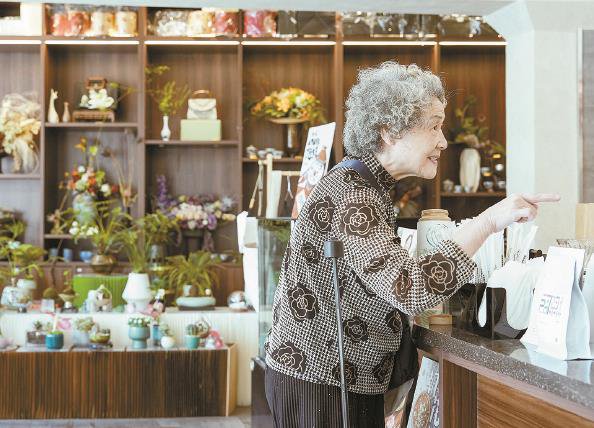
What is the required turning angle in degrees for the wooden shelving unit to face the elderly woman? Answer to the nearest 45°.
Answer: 0° — it already faces them

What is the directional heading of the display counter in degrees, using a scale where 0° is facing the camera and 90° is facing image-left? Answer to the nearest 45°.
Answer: approximately 45°

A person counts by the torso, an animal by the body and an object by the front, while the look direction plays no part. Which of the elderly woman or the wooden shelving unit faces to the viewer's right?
the elderly woman

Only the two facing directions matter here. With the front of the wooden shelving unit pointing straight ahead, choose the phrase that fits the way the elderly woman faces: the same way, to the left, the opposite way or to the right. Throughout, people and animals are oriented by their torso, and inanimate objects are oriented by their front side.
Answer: to the left

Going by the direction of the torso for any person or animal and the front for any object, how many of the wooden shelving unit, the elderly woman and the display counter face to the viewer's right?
1

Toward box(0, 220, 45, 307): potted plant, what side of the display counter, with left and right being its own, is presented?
right

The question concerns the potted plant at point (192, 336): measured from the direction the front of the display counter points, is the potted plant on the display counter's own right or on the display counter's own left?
on the display counter's own right

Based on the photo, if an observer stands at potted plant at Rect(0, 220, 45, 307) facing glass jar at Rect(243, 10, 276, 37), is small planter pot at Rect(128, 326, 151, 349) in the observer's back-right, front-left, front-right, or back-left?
front-right

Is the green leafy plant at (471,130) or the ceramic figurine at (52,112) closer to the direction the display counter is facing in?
the ceramic figurine

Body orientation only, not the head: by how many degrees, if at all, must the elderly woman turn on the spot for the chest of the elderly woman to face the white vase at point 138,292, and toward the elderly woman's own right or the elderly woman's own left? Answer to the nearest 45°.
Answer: approximately 135° to the elderly woman's own left

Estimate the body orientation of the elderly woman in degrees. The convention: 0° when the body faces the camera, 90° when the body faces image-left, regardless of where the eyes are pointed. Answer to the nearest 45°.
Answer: approximately 270°

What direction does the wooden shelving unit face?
toward the camera

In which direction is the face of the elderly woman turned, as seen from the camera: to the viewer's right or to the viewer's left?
to the viewer's right

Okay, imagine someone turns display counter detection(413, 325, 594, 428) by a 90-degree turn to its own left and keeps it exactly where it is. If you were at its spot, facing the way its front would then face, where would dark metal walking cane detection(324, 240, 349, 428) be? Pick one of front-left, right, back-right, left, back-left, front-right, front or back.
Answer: right
